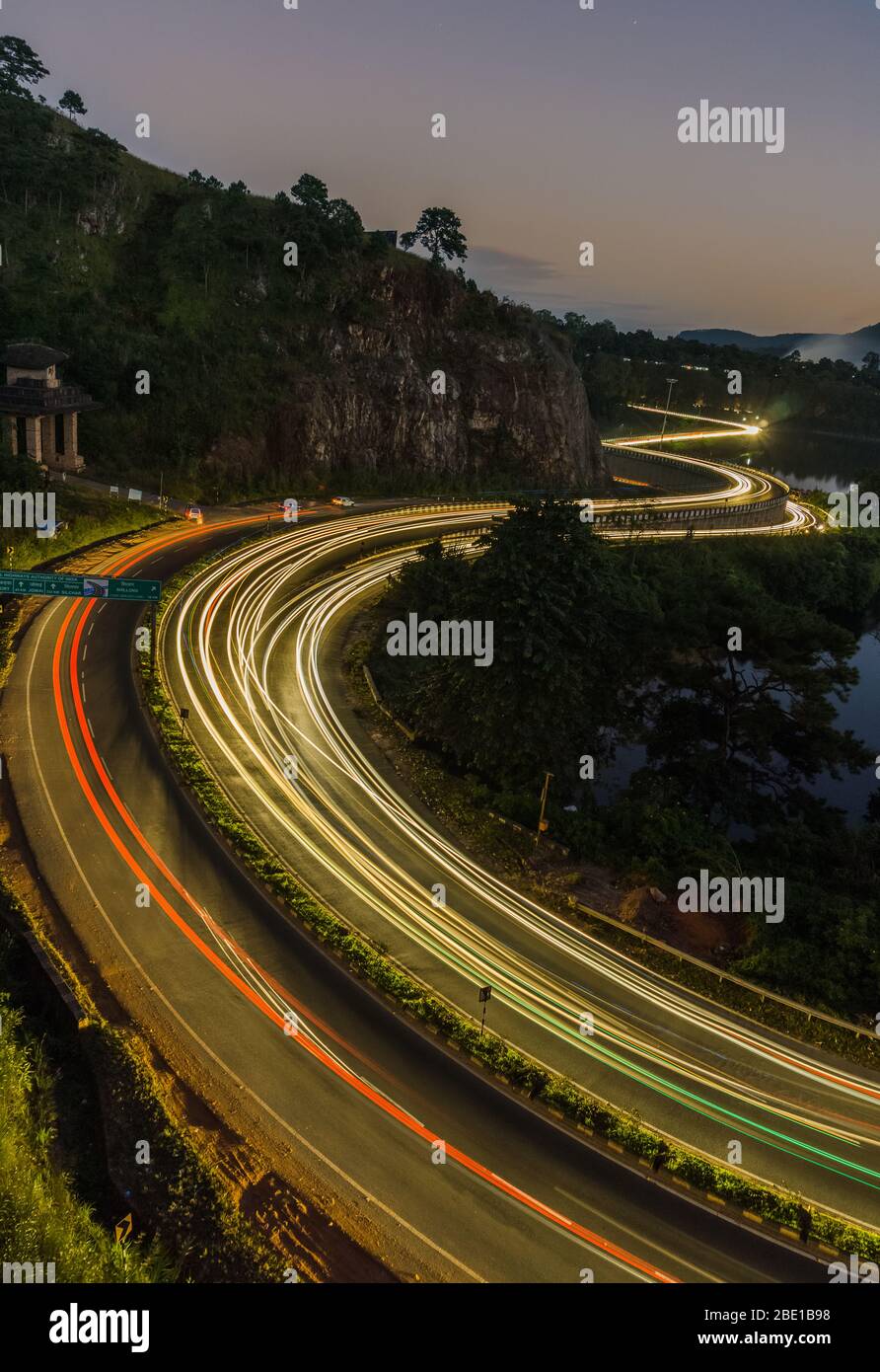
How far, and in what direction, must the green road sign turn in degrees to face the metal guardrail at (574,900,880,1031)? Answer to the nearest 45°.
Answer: approximately 45° to its left

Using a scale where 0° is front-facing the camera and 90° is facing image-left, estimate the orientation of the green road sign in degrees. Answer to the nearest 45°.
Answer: approximately 0°
